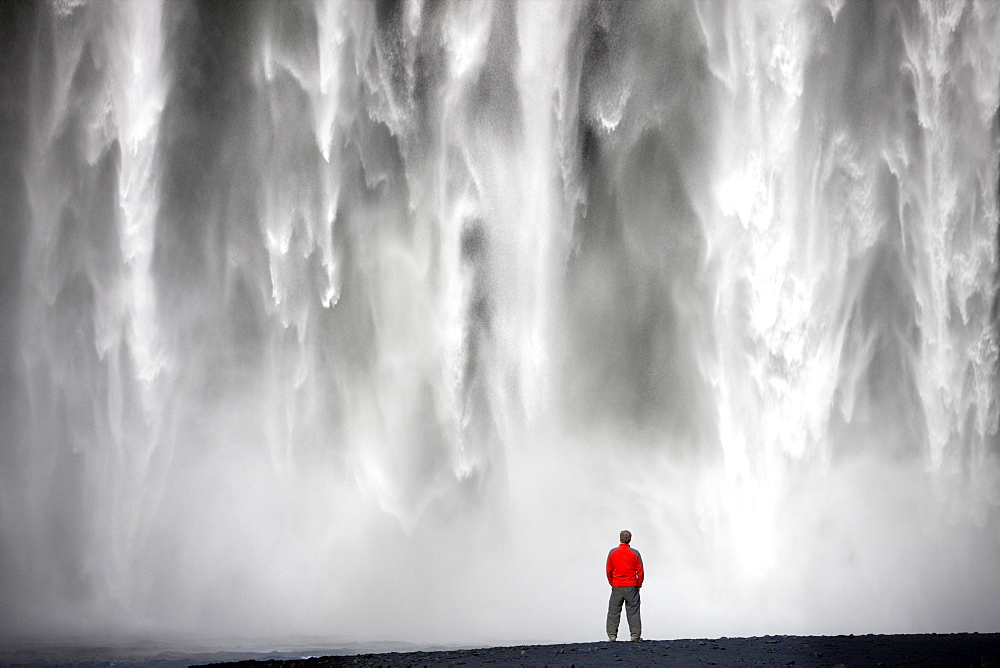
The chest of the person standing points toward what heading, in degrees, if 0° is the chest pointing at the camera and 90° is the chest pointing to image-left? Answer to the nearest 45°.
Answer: approximately 180°

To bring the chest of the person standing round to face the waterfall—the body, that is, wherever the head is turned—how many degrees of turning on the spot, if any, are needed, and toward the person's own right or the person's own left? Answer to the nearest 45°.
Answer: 0° — they already face it
